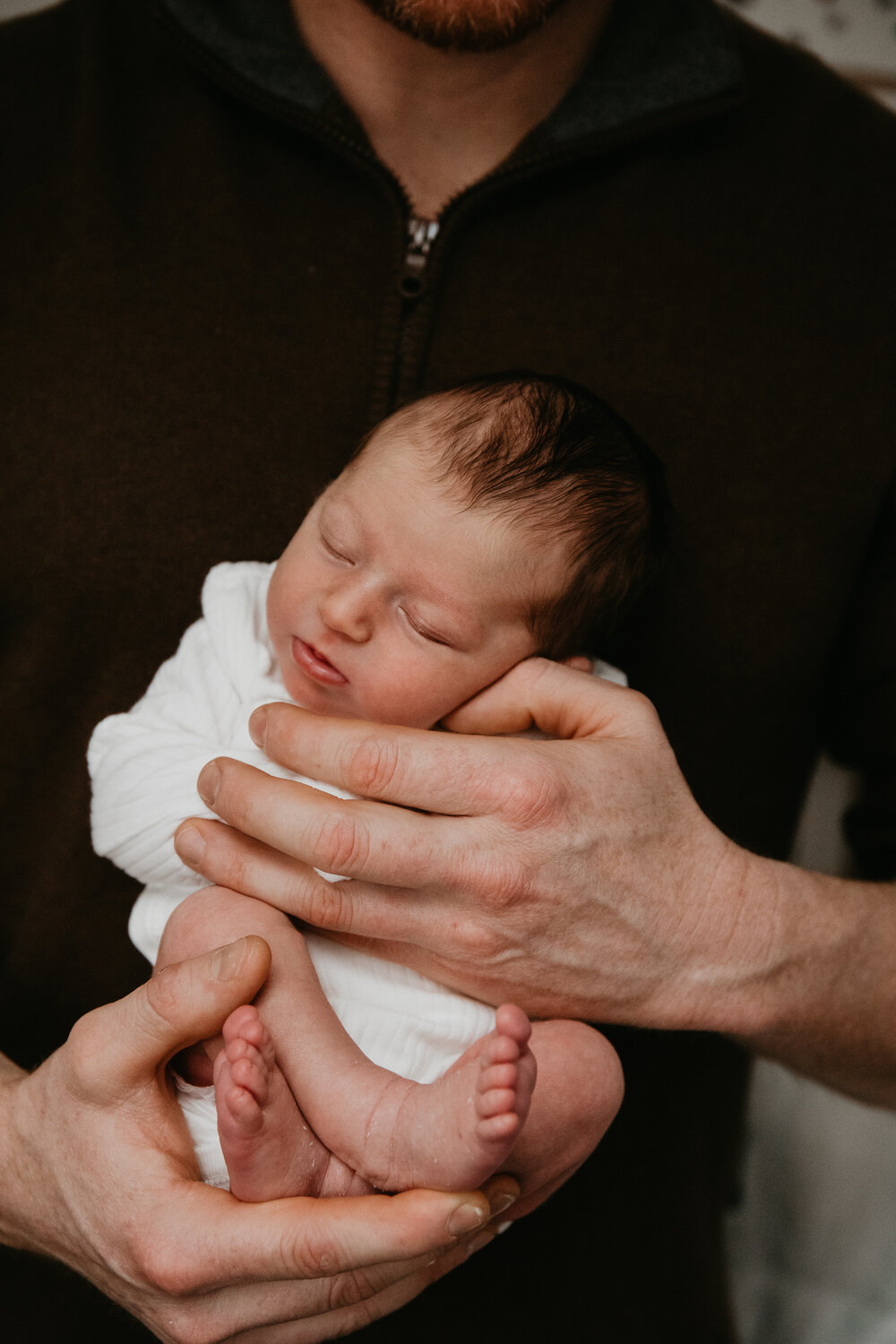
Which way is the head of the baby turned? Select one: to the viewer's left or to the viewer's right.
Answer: to the viewer's left

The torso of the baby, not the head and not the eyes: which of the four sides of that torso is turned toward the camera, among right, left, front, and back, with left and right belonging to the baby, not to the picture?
front
